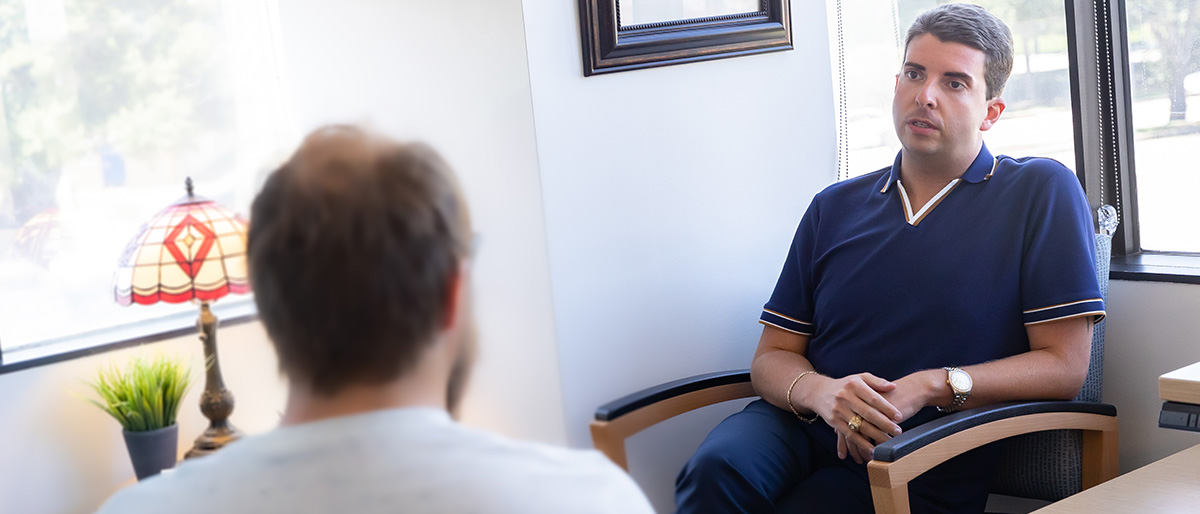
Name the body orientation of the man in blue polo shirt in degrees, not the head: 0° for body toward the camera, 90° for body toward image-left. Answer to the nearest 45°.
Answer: approximately 45°

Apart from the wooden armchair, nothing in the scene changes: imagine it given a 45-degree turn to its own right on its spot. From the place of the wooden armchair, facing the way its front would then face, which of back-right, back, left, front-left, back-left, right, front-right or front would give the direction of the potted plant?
front

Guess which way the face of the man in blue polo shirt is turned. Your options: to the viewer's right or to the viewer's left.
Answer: to the viewer's left

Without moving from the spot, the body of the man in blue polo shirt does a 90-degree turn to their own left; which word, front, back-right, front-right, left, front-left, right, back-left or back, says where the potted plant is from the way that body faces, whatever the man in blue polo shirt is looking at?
back-right

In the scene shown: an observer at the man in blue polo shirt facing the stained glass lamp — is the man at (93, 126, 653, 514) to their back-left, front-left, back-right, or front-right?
front-left

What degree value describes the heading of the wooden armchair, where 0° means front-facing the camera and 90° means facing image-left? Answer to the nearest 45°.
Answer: approximately 45°

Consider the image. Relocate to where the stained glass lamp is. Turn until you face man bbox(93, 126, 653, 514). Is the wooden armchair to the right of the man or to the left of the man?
left

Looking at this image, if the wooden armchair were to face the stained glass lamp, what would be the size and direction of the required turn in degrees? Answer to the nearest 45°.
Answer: approximately 45° to its right

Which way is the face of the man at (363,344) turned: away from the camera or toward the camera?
away from the camera

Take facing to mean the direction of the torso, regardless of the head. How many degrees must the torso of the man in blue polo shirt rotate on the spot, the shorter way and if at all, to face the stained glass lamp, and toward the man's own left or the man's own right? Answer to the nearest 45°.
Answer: approximately 45° to the man's own right

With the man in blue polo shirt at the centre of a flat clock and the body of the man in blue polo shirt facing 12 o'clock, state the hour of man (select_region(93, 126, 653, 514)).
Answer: The man is roughly at 11 o'clock from the man in blue polo shirt.

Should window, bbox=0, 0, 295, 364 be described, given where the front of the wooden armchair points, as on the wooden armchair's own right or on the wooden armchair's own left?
on the wooden armchair's own right

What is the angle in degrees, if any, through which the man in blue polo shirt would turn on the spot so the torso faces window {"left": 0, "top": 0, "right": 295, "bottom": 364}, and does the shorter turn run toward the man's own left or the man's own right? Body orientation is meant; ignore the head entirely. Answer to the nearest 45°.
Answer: approximately 45° to the man's own right
